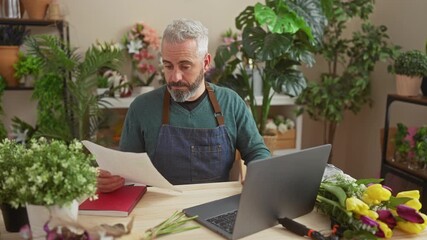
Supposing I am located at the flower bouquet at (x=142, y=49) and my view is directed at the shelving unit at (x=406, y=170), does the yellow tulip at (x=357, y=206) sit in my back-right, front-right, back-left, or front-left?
front-right

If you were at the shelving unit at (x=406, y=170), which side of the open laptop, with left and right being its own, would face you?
right

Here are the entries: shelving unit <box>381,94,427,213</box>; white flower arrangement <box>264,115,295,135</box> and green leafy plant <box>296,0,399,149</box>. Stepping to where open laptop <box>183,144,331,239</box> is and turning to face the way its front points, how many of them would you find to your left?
0

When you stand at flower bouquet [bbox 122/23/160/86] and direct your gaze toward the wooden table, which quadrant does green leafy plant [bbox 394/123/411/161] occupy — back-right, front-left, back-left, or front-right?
front-left

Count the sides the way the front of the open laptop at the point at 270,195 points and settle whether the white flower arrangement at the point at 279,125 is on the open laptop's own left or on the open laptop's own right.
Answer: on the open laptop's own right

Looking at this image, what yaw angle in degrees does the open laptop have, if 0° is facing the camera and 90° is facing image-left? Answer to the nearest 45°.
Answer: approximately 135°

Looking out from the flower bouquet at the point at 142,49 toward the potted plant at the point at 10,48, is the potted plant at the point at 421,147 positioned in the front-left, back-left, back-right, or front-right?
back-left

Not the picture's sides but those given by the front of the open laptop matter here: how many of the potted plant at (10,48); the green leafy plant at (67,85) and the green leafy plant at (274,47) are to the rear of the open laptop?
0

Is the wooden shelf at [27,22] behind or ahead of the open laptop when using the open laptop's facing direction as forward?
ahead

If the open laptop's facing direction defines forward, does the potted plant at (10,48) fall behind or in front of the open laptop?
in front

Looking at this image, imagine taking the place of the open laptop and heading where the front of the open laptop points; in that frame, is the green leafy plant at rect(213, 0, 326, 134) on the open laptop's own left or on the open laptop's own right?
on the open laptop's own right
